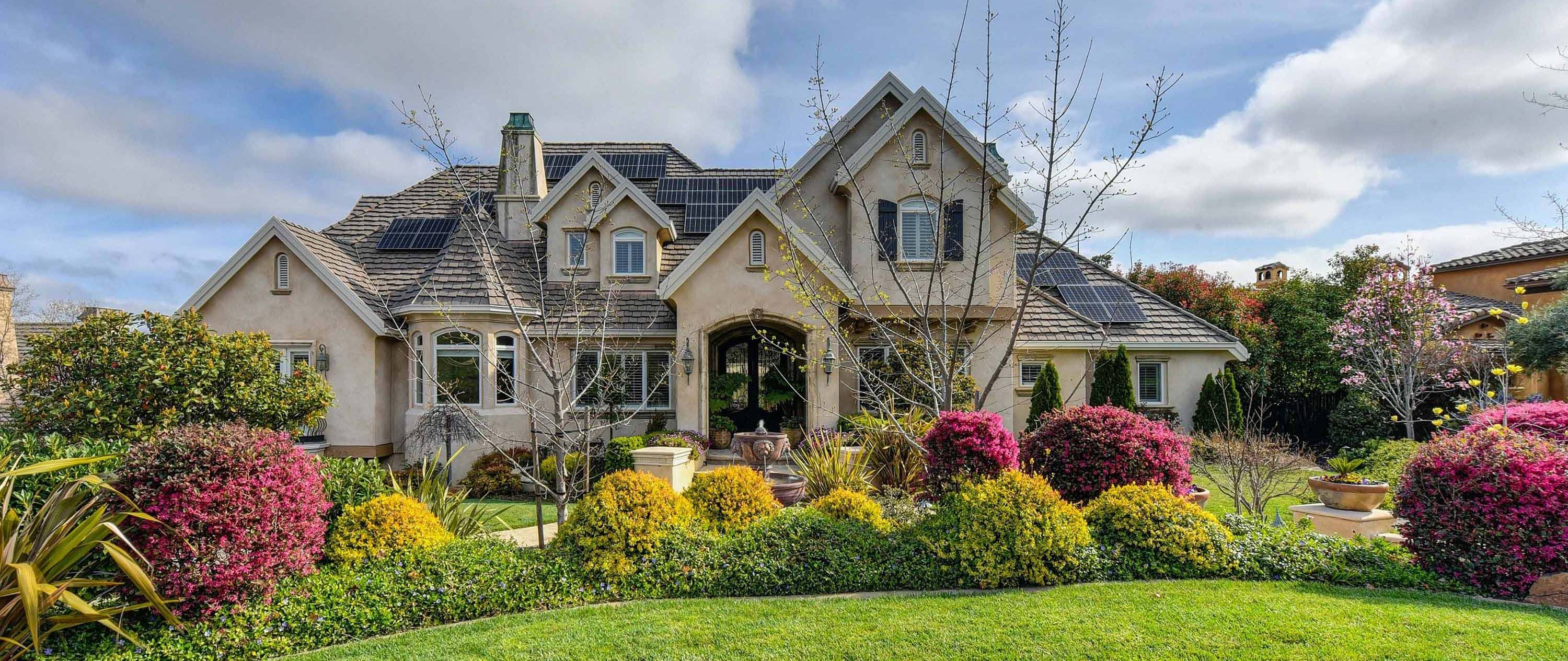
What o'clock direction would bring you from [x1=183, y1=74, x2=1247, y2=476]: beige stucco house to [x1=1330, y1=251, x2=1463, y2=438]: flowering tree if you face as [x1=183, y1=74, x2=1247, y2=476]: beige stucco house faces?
The flowering tree is roughly at 9 o'clock from the beige stucco house.

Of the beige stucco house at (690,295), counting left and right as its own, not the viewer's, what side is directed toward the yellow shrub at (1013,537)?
front

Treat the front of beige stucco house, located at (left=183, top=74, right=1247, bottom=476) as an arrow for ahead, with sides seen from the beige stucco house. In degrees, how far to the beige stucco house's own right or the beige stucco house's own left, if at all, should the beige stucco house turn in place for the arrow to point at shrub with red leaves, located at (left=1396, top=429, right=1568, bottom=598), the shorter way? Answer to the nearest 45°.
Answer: approximately 45° to the beige stucco house's own left

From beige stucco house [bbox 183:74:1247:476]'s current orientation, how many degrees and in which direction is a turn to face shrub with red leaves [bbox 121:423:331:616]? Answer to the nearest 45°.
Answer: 0° — it already faces it

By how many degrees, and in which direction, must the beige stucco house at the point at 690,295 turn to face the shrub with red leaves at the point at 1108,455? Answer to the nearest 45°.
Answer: approximately 45° to its left

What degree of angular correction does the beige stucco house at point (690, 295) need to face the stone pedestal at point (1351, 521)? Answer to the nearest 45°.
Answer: approximately 45° to its left

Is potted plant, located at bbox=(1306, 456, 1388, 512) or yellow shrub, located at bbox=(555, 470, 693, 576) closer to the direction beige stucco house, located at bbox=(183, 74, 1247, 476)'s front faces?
the yellow shrub

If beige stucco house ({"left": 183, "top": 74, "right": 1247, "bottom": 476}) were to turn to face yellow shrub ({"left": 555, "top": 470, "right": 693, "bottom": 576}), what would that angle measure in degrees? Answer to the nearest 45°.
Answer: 0° — it already faces it

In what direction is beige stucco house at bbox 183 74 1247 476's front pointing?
toward the camera

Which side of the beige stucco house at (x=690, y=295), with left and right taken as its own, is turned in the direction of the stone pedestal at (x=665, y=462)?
front
